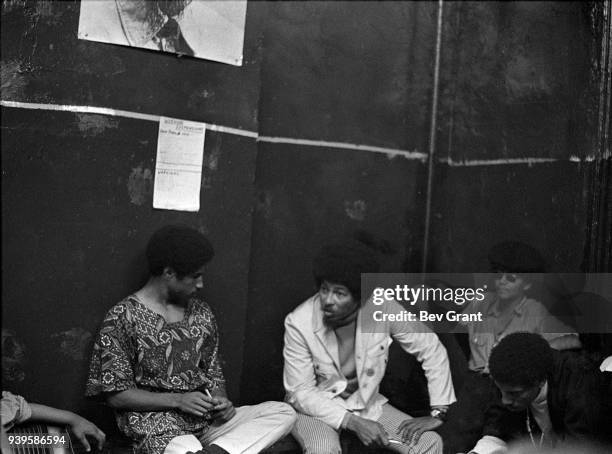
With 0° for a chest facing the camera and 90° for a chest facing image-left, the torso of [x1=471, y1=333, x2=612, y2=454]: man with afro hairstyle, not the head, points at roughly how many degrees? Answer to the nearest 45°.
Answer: approximately 45°

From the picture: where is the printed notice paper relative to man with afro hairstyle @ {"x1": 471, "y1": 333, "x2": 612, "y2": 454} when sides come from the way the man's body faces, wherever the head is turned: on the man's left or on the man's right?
on the man's right

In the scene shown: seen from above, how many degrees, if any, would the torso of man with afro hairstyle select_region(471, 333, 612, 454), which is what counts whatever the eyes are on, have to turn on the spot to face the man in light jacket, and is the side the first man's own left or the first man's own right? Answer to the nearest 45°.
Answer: approximately 45° to the first man's own right

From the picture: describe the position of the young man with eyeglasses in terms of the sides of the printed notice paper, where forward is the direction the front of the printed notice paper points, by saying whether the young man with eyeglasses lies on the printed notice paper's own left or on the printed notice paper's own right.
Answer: on the printed notice paper's own left

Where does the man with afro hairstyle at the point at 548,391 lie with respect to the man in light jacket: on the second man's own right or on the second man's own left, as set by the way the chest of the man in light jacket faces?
on the second man's own left

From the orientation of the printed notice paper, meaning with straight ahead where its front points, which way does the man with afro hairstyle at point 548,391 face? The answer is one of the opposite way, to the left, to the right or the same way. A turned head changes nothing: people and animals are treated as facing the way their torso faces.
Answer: to the right

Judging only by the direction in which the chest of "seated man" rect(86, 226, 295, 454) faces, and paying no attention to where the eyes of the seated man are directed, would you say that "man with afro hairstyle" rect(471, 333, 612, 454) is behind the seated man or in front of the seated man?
in front
